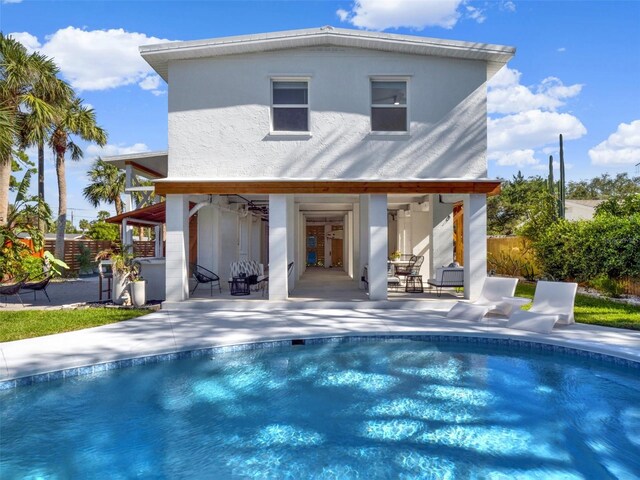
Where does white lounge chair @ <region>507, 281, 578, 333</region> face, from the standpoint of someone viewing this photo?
facing the viewer and to the left of the viewer

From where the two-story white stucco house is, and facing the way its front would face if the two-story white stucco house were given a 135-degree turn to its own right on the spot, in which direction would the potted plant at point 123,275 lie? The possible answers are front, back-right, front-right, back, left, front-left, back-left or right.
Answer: front-left

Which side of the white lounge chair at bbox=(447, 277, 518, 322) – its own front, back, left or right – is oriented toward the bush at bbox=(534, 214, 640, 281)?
back

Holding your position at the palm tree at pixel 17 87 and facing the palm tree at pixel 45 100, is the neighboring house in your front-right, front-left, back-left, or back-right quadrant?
front-right

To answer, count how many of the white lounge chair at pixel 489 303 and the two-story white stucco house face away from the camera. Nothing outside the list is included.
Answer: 0

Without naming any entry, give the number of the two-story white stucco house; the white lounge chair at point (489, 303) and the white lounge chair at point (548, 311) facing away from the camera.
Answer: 0

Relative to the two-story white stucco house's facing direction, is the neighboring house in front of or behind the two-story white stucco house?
behind

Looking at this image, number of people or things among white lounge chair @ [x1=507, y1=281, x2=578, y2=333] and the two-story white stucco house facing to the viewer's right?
0

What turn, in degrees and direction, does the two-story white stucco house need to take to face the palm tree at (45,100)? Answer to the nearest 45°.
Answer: approximately 135° to its right

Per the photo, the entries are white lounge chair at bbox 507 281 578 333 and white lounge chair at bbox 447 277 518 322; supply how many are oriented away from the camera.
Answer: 0

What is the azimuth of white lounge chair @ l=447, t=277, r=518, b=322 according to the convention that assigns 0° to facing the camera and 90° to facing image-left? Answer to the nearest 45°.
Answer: approximately 45°

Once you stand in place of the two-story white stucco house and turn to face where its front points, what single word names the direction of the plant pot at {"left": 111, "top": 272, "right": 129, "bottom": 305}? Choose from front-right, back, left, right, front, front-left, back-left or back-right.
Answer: right

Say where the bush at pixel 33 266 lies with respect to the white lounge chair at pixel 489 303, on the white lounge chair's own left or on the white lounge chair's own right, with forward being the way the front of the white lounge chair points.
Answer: on the white lounge chair's own right

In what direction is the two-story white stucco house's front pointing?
toward the camera
